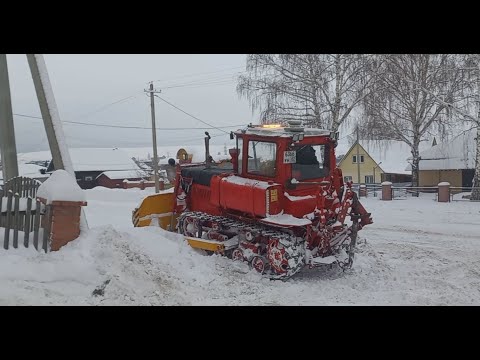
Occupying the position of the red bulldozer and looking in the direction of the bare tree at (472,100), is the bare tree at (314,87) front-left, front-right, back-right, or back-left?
front-left

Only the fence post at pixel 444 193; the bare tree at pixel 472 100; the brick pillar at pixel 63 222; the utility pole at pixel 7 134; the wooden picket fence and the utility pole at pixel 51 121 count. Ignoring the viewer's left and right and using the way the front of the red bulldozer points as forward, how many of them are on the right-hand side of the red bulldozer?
2

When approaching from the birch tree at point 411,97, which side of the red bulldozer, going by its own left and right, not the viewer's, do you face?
right

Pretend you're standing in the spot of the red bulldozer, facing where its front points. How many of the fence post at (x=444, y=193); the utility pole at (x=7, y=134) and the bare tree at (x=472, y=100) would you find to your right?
2

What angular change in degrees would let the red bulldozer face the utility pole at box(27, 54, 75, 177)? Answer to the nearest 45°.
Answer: approximately 45° to its left

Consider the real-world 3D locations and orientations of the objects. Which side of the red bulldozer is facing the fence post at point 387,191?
right

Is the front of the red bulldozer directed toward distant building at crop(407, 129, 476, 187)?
no

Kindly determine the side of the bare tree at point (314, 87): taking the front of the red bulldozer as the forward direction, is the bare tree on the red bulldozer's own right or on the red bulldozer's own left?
on the red bulldozer's own right

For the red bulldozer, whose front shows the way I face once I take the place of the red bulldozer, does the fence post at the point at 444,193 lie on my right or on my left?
on my right

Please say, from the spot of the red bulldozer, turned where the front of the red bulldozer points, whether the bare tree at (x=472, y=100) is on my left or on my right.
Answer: on my right

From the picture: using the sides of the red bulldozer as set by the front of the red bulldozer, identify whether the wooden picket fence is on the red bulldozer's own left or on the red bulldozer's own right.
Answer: on the red bulldozer's own left

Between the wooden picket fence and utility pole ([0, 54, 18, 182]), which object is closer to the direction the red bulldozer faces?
the utility pole

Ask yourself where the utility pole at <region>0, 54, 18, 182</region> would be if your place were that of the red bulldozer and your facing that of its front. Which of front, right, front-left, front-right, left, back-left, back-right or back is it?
front-left

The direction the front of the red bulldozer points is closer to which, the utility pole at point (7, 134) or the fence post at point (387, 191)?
the utility pole

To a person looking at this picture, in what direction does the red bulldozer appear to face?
facing away from the viewer and to the left of the viewer

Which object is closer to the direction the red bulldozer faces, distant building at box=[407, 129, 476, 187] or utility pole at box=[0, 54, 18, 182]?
the utility pole
